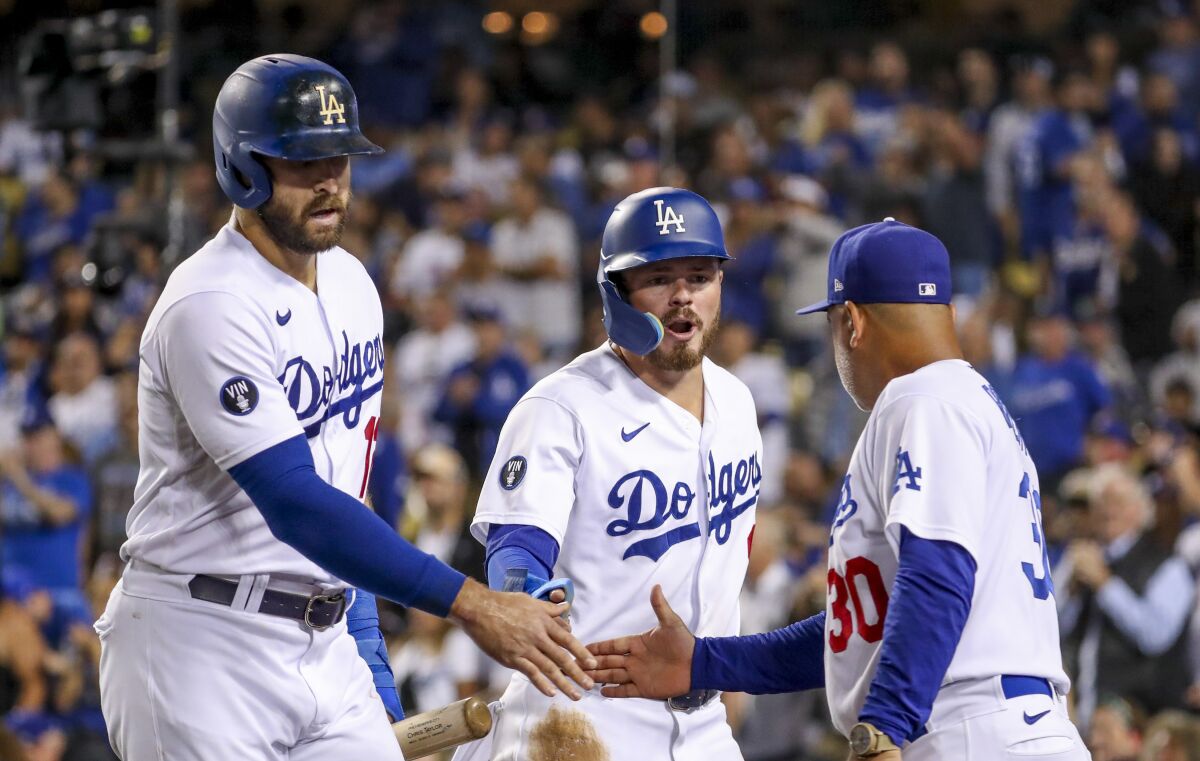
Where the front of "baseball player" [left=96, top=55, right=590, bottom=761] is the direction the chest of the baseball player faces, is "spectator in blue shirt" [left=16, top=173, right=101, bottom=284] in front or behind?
behind

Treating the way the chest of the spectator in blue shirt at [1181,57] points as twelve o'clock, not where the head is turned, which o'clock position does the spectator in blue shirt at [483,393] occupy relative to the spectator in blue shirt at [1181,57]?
the spectator in blue shirt at [483,393] is roughly at 2 o'clock from the spectator in blue shirt at [1181,57].

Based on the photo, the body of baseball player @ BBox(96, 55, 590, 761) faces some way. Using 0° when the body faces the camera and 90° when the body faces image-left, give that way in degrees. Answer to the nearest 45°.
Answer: approximately 315°

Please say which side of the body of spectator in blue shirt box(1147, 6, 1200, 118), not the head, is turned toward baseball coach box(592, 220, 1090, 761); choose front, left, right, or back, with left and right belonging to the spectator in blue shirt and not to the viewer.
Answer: front

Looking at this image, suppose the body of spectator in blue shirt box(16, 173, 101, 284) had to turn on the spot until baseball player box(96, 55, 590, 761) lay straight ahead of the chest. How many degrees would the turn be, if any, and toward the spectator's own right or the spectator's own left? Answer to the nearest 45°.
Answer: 0° — they already face them

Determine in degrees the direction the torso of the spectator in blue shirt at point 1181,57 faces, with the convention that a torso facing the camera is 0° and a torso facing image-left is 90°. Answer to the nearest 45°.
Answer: approximately 0°

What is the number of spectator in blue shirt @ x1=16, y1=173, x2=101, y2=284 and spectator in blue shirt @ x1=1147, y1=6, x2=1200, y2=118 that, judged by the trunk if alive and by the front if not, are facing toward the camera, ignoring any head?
2

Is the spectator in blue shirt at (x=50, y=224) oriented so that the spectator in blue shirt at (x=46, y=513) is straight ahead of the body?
yes
